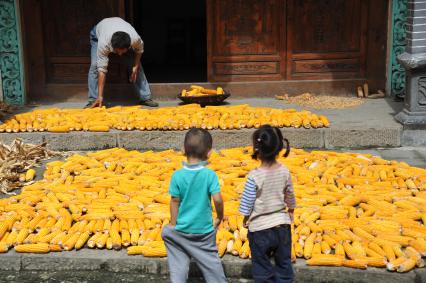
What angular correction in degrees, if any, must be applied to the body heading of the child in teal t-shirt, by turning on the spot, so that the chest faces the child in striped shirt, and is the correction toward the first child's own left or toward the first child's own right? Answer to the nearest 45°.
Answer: approximately 90° to the first child's own right

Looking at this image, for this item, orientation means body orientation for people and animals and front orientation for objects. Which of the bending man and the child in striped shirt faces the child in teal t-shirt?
the bending man

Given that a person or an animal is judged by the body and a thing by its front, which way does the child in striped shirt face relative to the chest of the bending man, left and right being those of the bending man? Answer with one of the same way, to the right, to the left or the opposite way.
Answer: the opposite way

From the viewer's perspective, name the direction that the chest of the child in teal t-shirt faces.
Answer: away from the camera

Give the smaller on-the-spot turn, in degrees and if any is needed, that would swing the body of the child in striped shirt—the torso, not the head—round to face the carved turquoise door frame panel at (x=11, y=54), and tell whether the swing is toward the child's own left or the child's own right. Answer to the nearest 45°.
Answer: approximately 45° to the child's own left

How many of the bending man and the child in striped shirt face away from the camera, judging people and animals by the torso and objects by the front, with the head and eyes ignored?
1

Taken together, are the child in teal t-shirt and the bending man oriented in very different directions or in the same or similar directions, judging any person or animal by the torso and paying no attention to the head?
very different directions

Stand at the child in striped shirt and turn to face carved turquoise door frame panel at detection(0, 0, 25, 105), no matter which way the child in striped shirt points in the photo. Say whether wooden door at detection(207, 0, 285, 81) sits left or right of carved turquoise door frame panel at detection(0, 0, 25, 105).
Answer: right

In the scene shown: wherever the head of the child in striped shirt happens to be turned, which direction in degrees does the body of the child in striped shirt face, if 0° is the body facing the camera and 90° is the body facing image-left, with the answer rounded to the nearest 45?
approximately 180°

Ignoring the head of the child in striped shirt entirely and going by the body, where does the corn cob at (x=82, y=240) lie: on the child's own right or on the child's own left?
on the child's own left

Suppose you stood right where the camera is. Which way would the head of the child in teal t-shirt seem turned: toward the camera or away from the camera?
away from the camera
